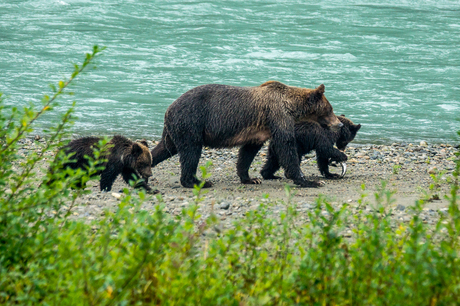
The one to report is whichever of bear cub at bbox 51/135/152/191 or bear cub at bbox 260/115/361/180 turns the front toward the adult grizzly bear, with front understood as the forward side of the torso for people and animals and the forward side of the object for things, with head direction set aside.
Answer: bear cub at bbox 51/135/152/191

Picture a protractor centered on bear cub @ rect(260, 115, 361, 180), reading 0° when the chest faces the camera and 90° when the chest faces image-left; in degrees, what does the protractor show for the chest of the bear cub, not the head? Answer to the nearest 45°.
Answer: approximately 270°

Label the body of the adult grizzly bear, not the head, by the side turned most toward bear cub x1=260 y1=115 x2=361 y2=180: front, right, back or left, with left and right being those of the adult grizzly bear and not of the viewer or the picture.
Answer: front

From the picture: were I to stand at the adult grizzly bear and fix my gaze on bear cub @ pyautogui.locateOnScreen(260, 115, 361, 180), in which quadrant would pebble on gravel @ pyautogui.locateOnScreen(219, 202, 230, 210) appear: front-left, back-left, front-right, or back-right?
back-right

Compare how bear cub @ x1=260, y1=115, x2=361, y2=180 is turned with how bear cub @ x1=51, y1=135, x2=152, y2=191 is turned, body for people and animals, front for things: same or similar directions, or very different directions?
same or similar directions

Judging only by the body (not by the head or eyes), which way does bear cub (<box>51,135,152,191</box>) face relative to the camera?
to the viewer's right

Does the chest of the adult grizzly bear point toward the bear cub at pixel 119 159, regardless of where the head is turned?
no

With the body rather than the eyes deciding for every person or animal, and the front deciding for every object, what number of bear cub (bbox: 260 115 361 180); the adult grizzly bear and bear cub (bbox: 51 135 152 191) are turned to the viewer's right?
3

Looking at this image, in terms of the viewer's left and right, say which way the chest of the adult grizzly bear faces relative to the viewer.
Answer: facing to the right of the viewer

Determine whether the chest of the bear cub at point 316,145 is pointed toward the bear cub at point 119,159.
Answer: no

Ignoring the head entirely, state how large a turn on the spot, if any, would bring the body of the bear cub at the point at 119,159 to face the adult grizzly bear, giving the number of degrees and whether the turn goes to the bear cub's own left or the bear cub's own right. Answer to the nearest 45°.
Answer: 0° — it already faces it

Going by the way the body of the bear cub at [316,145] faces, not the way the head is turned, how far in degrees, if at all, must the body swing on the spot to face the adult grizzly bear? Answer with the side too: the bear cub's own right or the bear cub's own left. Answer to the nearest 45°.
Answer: approximately 135° to the bear cub's own right

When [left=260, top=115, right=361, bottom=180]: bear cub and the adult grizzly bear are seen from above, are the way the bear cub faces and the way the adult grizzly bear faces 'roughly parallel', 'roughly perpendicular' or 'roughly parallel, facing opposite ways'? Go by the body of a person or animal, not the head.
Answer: roughly parallel

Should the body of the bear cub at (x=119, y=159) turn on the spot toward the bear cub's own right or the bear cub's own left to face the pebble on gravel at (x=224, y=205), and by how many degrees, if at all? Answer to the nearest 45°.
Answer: approximately 45° to the bear cub's own right

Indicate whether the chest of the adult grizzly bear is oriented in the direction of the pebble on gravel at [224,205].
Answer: no

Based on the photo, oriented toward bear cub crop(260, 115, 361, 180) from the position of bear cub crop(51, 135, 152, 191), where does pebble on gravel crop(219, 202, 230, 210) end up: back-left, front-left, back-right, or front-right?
front-right

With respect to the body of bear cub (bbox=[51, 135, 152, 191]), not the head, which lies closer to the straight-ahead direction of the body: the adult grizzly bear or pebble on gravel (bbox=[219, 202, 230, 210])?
the adult grizzly bear

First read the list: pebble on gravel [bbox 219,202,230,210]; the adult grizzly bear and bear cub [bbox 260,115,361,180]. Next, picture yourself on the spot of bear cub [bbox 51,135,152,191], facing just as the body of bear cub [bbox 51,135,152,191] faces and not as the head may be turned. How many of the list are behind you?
0

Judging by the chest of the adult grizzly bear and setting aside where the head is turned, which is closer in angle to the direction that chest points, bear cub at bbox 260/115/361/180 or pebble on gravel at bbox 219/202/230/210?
the bear cub

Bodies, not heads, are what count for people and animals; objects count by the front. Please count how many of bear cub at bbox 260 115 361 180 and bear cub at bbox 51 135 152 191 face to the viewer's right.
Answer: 2

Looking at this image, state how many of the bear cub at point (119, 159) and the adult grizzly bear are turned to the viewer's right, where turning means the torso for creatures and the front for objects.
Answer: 2
